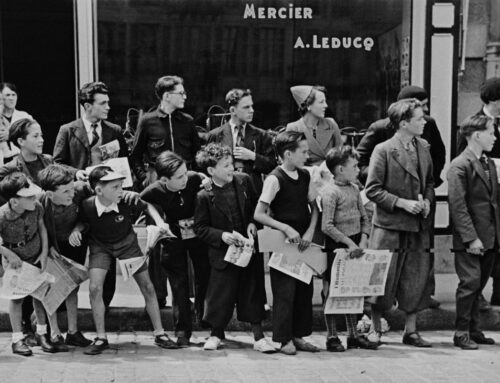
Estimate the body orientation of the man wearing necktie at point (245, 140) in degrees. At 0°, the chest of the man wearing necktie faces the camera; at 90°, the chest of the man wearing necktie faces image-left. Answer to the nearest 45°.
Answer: approximately 0°

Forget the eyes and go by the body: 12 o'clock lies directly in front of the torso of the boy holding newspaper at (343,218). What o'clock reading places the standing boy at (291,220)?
The standing boy is roughly at 4 o'clock from the boy holding newspaper.

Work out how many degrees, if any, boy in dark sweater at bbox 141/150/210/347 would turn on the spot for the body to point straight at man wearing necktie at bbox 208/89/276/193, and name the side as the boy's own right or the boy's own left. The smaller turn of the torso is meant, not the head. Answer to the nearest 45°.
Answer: approximately 90° to the boy's own left

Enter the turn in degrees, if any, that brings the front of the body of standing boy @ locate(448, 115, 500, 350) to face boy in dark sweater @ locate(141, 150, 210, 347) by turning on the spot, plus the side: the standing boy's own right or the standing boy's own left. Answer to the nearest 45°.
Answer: approximately 135° to the standing boy's own right

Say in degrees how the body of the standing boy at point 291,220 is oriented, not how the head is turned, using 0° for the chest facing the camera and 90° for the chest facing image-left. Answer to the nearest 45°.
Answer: approximately 315°

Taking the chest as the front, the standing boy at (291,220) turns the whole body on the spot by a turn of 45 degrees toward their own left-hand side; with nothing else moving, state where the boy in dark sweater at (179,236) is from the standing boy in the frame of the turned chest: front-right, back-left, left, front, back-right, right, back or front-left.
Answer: back

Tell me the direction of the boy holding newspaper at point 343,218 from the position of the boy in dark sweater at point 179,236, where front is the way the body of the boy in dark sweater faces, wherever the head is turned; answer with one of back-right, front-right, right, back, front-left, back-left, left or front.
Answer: front-left

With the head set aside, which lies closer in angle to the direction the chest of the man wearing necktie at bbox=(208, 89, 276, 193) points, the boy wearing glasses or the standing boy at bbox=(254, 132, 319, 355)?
the standing boy

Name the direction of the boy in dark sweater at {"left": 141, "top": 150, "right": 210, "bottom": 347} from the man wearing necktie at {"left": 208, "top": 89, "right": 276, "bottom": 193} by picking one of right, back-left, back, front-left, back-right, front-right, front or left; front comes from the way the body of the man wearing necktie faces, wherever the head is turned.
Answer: front-right

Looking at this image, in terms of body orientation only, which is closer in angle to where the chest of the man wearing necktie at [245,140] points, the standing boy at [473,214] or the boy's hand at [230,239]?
the boy's hand

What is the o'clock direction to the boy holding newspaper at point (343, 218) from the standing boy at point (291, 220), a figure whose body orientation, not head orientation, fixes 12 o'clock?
The boy holding newspaper is roughly at 10 o'clock from the standing boy.
